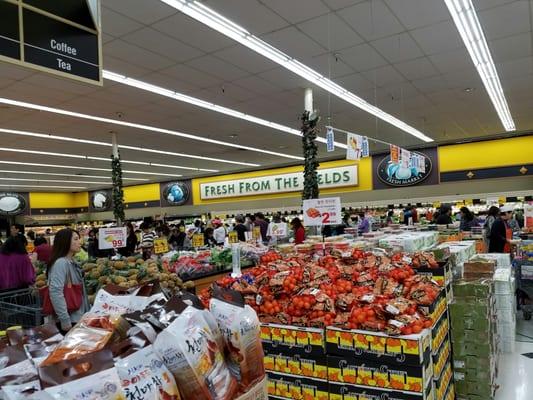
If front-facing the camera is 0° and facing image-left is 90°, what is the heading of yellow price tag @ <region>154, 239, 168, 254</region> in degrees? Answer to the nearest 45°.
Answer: approximately 0°

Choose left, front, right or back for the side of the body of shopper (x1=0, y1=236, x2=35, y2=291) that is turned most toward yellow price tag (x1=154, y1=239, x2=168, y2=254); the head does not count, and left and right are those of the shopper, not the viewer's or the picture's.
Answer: front

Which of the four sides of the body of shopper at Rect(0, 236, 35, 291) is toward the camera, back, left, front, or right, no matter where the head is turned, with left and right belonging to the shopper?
back

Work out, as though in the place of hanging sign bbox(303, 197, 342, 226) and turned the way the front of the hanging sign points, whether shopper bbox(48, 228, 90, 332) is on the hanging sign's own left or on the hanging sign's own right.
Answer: on the hanging sign's own right

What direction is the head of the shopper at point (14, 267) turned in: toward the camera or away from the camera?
away from the camera

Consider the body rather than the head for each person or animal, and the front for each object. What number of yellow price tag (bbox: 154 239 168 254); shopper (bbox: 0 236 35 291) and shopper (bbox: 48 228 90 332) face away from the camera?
1

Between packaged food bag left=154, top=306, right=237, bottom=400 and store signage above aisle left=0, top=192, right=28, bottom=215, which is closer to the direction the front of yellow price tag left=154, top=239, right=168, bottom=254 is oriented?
the packaged food bag
